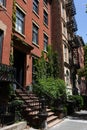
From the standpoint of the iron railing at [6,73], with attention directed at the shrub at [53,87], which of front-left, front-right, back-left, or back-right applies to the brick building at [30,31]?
front-left

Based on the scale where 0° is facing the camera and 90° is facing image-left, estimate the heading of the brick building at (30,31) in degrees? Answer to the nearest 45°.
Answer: approximately 315°
